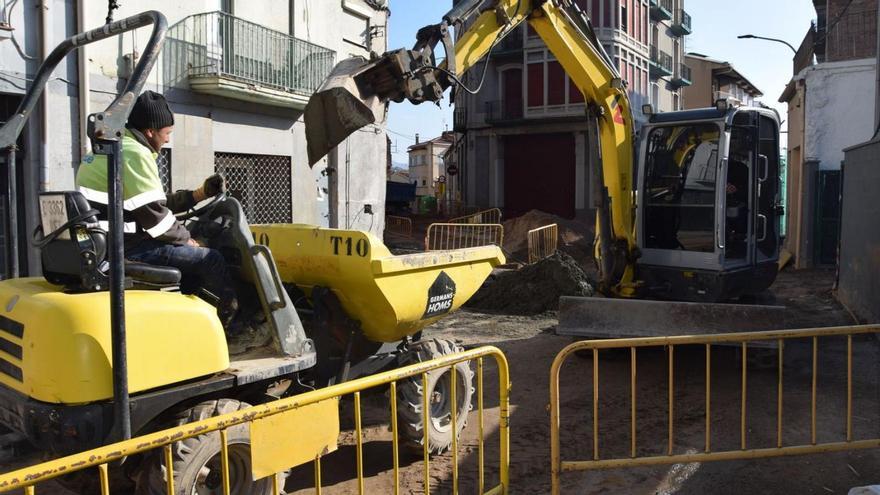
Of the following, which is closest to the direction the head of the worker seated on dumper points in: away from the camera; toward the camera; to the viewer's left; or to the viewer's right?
to the viewer's right

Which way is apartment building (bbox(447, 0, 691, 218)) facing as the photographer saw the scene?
facing the viewer

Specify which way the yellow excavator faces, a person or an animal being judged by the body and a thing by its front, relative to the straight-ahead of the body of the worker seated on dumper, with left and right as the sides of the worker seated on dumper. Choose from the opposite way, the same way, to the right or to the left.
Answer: the opposite way

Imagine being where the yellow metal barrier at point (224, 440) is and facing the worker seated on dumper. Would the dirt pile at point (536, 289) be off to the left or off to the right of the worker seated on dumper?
right

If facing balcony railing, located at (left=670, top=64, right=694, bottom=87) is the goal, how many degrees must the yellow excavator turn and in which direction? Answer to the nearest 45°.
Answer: approximately 135° to its right

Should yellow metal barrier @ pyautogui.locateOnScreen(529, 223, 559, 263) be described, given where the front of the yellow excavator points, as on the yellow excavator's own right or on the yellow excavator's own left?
on the yellow excavator's own right

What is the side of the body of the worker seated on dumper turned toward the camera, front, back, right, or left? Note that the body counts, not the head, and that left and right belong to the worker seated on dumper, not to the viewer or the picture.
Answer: right

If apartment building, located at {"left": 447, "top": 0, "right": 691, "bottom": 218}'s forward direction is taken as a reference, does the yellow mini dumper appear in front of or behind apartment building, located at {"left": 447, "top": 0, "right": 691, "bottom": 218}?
in front

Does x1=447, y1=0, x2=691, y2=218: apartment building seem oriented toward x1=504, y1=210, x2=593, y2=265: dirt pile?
yes

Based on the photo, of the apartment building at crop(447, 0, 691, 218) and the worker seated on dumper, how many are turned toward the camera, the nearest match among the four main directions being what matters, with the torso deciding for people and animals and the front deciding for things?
1

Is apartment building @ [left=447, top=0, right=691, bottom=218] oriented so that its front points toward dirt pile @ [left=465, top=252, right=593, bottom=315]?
yes

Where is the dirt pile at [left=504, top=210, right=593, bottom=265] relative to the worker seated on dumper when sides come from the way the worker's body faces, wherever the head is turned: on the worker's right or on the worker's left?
on the worker's left

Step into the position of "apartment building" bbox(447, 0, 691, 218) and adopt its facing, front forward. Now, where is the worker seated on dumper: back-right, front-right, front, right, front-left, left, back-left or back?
front

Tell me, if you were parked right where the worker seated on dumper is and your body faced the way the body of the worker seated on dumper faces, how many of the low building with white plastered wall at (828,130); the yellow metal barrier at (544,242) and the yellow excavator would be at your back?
0

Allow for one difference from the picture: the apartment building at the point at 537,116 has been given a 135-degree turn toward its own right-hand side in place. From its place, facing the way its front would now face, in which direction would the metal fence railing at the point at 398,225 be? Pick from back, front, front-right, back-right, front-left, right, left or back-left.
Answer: left

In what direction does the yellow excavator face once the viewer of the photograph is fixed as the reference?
facing the viewer and to the left of the viewer

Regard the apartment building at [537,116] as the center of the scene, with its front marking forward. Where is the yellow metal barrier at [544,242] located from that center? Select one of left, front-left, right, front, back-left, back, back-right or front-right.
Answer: front
